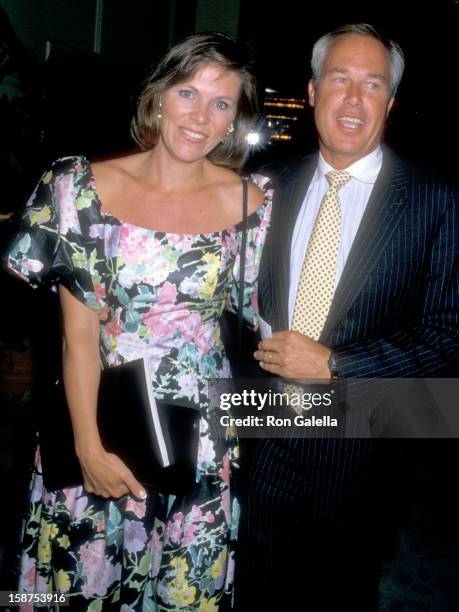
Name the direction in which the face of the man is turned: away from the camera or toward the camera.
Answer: toward the camera

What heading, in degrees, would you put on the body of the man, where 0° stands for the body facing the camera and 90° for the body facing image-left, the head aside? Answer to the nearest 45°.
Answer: approximately 45°

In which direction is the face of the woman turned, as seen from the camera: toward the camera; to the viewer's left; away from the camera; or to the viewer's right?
toward the camera
